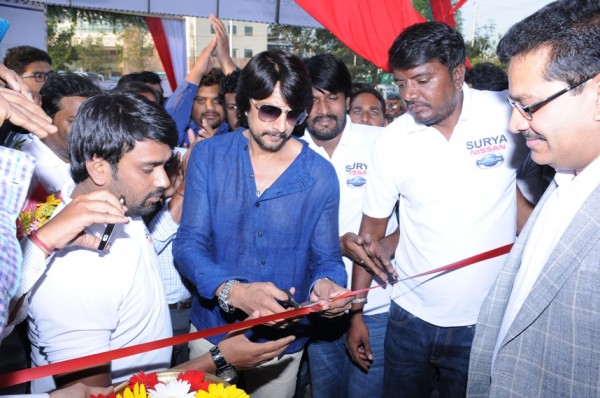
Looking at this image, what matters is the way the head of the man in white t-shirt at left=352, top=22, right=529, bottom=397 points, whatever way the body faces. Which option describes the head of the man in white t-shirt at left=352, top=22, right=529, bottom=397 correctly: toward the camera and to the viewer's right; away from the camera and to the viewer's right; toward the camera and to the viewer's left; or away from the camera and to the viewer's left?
toward the camera and to the viewer's left

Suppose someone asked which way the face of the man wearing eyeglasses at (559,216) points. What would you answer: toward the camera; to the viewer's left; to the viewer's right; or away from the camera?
to the viewer's left

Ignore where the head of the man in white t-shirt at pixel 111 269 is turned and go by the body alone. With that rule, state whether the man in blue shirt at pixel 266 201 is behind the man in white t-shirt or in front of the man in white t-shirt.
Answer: in front

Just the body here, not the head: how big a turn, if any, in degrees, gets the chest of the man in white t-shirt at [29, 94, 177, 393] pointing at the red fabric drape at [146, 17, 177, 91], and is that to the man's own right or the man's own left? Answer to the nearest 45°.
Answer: approximately 90° to the man's own left

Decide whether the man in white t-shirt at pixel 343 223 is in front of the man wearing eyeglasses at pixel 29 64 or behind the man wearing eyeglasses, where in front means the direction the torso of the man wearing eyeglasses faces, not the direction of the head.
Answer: in front

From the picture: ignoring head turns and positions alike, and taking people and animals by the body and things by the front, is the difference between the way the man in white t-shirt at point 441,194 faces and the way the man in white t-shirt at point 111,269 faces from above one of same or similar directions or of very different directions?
very different directions

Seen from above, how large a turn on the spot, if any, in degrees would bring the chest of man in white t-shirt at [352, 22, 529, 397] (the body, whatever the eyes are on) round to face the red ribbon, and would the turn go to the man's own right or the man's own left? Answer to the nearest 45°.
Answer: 0° — they already face it

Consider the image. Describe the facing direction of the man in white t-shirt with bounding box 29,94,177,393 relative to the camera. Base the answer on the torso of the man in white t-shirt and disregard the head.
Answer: to the viewer's right

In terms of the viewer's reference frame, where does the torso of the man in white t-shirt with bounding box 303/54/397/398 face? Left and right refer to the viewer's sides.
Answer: facing the viewer

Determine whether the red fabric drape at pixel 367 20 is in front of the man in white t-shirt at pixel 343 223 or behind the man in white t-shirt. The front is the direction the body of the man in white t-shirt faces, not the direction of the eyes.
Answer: behind

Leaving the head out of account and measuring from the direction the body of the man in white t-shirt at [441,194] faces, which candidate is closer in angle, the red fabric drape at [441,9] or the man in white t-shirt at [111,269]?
the man in white t-shirt

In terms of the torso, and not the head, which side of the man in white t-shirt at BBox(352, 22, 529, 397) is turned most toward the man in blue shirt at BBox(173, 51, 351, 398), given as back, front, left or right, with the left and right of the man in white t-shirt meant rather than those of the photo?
right
